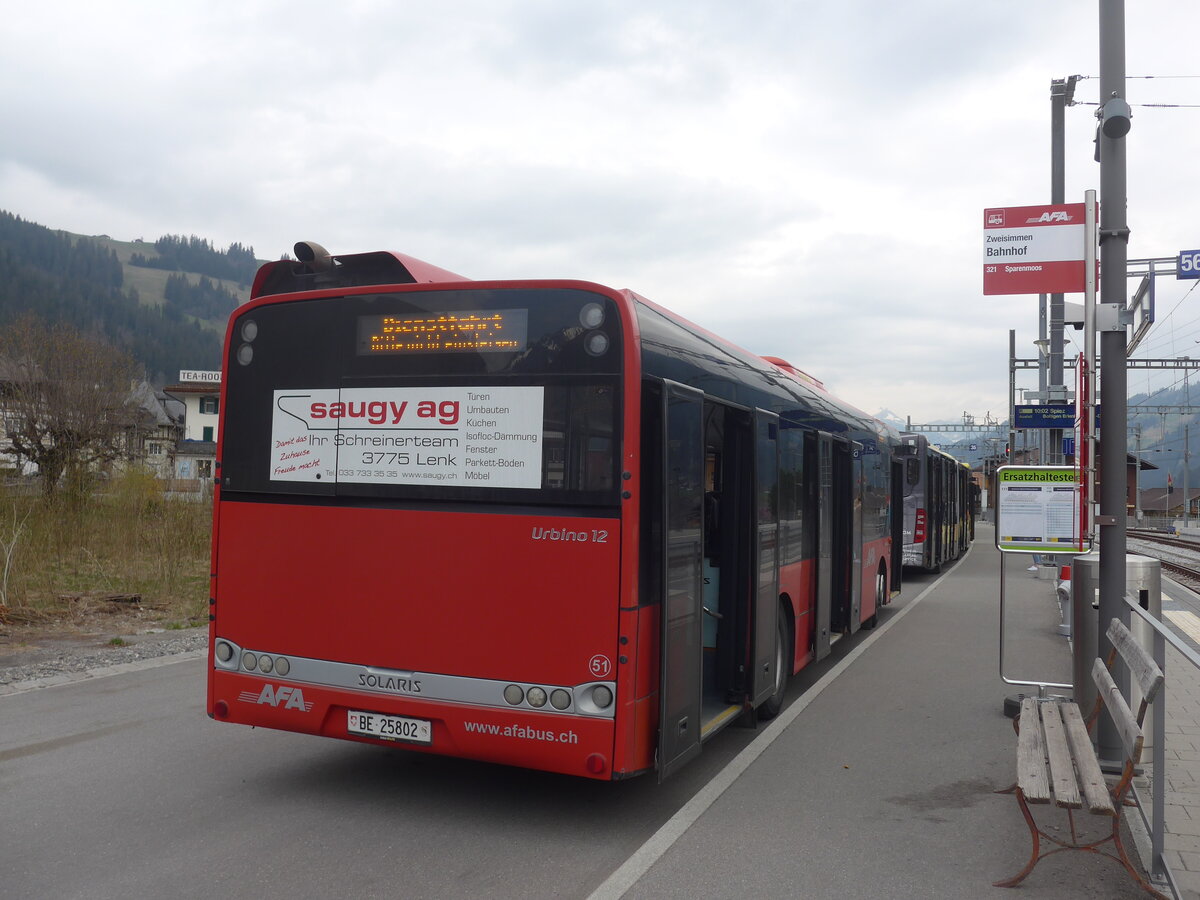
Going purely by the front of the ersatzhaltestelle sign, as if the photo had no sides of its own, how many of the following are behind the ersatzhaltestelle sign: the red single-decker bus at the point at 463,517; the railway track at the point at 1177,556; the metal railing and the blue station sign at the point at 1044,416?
2

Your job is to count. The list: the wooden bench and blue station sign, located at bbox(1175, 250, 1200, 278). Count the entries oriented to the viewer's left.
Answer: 1

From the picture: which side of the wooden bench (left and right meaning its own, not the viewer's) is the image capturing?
left

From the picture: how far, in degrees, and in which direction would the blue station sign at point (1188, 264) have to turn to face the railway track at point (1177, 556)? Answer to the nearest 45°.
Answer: approximately 180°

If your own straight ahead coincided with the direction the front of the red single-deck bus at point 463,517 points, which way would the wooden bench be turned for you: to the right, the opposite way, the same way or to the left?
to the left

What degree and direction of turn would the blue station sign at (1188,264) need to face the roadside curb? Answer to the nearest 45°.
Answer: approximately 45° to its right

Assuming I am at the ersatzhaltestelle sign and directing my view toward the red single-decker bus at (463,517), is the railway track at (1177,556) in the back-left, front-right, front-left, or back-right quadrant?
back-right

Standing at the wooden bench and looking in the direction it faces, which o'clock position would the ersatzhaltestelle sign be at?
The ersatzhaltestelle sign is roughly at 3 o'clock from the wooden bench.
